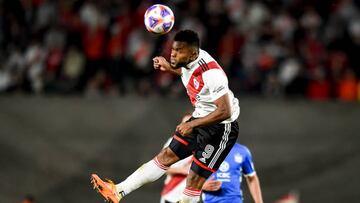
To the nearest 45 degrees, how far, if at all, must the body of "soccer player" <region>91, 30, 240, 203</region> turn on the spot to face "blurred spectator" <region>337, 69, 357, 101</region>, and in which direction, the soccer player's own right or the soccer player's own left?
approximately 180°

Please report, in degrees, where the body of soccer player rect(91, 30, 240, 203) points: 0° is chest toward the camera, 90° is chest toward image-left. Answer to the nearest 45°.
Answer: approximately 45°

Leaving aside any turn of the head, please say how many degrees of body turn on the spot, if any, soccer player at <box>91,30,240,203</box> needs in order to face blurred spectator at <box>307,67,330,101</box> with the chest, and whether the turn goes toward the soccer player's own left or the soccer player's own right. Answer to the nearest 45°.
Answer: approximately 180°

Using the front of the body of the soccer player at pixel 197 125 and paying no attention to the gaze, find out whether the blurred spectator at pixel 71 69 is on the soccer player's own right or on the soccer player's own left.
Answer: on the soccer player's own right
